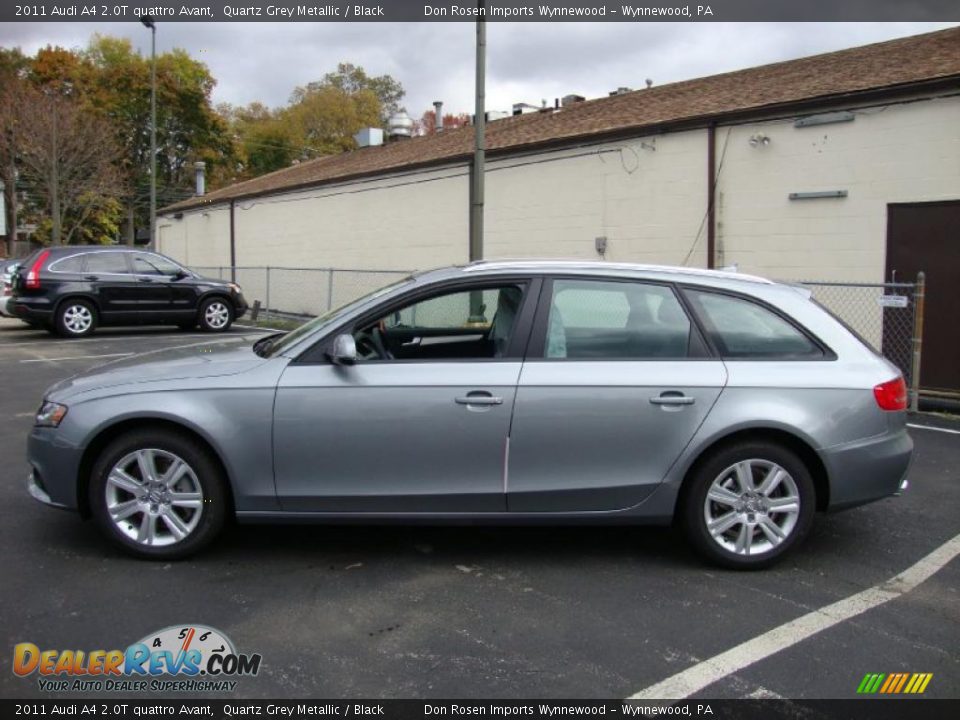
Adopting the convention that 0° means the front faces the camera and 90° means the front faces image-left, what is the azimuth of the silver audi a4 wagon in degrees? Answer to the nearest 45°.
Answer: approximately 90°

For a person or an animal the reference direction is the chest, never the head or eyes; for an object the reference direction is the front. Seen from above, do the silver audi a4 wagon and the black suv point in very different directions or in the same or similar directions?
very different directions

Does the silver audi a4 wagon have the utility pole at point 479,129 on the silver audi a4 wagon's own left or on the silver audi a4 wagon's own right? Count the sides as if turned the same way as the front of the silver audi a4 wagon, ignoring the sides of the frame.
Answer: on the silver audi a4 wagon's own right

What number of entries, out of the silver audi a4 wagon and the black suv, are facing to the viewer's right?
1

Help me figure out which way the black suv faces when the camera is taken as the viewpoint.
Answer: facing to the right of the viewer

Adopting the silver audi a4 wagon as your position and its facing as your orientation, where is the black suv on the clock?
The black suv is roughly at 2 o'clock from the silver audi a4 wagon.

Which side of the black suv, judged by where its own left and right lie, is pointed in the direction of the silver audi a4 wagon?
right

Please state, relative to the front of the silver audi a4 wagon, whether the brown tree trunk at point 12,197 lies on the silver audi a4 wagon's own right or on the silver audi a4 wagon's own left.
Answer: on the silver audi a4 wagon's own right

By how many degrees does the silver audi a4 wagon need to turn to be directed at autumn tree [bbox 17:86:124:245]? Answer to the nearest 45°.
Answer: approximately 45° to its right
